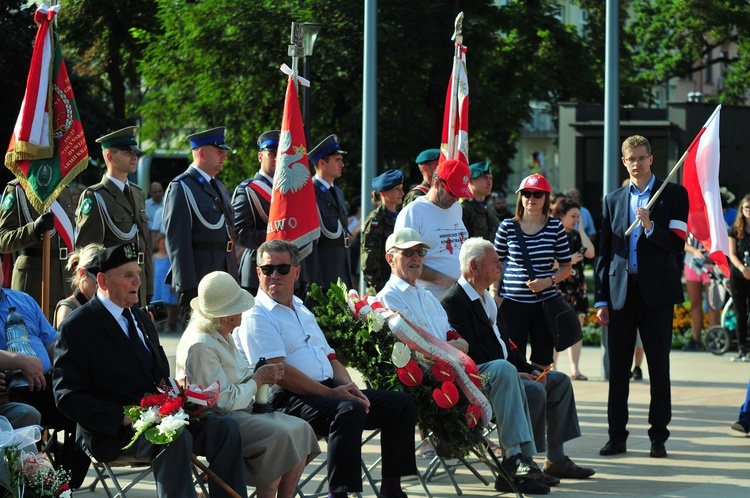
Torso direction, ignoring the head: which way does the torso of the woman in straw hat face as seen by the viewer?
to the viewer's right

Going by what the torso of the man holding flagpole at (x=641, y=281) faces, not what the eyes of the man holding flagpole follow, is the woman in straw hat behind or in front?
in front

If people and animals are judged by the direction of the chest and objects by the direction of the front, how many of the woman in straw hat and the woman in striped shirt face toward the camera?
1

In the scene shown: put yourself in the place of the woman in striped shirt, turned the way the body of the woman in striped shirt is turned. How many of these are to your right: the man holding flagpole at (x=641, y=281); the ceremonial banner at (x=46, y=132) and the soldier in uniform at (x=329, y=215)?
2

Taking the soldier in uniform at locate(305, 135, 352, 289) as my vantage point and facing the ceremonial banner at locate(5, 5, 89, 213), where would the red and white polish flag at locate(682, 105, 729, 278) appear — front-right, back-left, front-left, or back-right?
back-left

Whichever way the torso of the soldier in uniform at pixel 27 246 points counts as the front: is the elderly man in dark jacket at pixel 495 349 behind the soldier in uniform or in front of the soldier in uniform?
in front

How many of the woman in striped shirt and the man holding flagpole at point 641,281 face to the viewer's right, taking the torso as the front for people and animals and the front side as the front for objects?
0

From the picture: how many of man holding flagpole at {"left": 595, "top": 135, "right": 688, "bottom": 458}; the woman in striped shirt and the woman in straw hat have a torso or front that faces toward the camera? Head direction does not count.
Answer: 2
